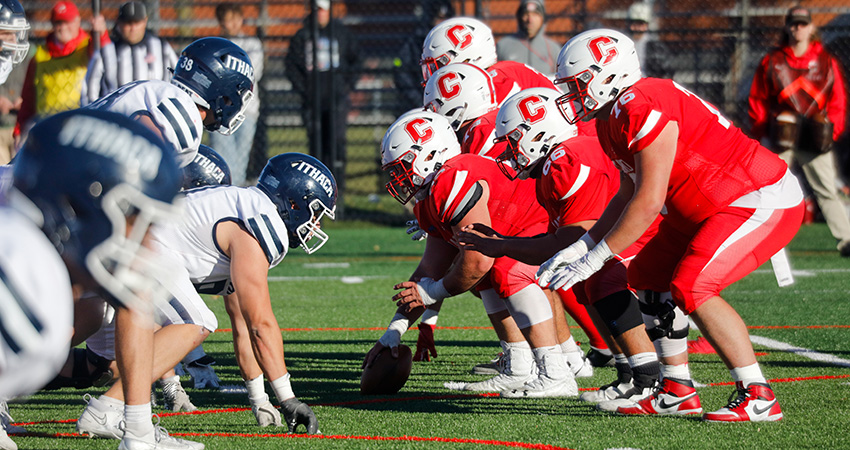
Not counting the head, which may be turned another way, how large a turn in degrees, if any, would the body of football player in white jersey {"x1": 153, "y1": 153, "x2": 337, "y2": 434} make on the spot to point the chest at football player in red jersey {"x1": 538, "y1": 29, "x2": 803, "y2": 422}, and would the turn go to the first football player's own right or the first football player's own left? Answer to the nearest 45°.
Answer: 0° — they already face them

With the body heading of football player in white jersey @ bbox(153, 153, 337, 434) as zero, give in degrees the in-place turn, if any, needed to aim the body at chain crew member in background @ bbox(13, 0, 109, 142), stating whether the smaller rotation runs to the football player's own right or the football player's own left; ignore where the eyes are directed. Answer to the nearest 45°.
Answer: approximately 90° to the football player's own left

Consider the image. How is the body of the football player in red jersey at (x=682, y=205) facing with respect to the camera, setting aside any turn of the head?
to the viewer's left

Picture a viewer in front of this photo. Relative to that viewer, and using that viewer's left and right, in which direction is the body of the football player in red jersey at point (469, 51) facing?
facing to the left of the viewer

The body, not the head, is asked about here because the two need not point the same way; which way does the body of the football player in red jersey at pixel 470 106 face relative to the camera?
to the viewer's left

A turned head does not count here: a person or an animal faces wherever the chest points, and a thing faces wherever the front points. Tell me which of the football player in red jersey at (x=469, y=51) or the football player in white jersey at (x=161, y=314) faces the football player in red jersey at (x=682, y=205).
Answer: the football player in white jersey

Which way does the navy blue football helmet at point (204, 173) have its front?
to the viewer's right

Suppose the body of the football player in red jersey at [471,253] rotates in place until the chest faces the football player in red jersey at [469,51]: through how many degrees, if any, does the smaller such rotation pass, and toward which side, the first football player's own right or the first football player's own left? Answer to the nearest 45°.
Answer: approximately 90° to the first football player's own right

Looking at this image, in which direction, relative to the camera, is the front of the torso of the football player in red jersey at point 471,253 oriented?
to the viewer's left

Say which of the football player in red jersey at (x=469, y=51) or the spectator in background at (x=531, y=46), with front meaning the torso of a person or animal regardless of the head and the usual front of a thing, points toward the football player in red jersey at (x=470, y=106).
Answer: the spectator in background

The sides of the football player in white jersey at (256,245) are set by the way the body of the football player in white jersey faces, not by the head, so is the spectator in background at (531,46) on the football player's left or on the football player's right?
on the football player's left

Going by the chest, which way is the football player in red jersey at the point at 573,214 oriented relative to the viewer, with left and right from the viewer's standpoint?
facing to the left of the viewer

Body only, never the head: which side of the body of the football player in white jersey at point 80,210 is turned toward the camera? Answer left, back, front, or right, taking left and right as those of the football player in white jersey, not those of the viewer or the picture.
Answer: right
